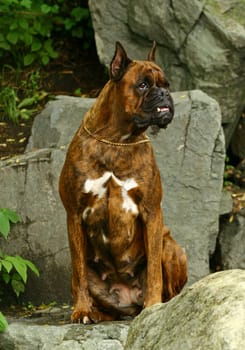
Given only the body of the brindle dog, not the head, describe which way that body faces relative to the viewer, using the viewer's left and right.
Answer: facing the viewer

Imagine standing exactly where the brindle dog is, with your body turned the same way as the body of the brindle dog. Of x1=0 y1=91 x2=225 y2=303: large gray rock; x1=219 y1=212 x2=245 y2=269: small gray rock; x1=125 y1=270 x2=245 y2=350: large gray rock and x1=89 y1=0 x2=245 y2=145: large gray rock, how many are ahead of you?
1

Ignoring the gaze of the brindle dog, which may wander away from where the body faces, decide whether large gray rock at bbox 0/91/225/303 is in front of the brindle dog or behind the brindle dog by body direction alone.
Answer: behind

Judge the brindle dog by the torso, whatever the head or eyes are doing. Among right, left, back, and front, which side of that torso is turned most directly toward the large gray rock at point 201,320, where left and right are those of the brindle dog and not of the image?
front

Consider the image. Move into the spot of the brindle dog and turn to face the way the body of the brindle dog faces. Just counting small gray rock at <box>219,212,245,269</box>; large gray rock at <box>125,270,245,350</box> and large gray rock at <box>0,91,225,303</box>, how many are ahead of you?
1

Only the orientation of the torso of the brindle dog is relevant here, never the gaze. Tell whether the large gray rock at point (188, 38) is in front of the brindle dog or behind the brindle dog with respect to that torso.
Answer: behind

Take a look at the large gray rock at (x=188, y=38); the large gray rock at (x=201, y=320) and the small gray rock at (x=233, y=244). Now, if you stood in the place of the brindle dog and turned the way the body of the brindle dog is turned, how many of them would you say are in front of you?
1
